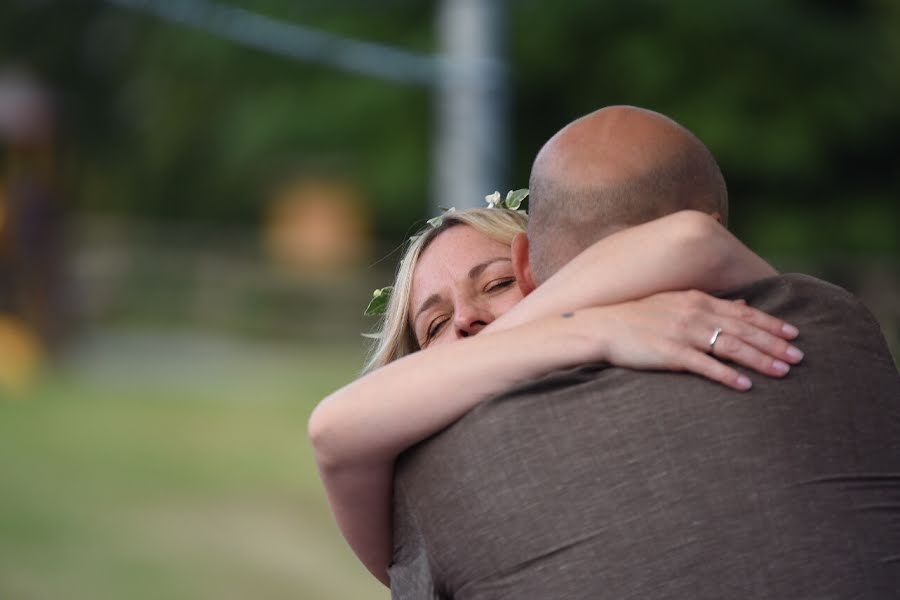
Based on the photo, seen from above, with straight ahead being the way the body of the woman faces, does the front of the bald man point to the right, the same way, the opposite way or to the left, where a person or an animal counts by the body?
the opposite way

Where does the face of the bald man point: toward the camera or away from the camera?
away from the camera

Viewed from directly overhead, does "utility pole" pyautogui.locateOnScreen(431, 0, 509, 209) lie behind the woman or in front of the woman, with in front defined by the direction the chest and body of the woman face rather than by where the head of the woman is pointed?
behind

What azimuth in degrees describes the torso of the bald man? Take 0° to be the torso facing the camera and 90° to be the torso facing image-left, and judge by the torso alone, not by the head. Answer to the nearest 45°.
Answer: approximately 180°

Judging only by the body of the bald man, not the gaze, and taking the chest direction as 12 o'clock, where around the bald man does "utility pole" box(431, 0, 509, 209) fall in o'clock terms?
The utility pole is roughly at 12 o'clock from the bald man.
